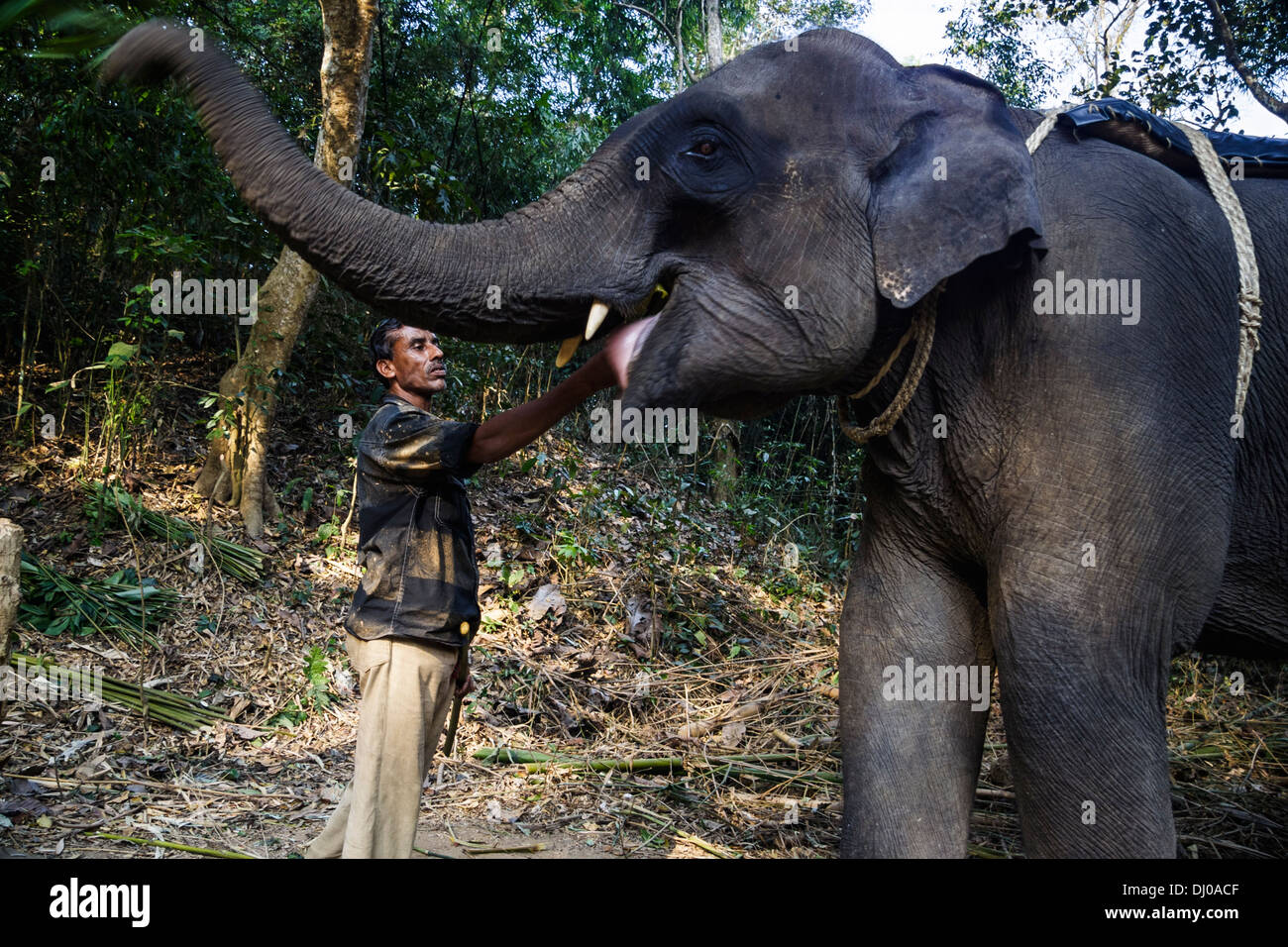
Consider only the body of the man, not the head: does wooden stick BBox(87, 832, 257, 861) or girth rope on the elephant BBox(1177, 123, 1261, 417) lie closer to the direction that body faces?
the girth rope on the elephant

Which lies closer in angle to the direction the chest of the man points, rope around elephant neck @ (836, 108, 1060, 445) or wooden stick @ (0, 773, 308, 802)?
the rope around elephant neck

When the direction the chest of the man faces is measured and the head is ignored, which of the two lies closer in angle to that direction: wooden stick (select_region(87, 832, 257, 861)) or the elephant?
the elephant

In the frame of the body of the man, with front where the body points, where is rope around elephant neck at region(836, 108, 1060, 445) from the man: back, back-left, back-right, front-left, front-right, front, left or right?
front-right

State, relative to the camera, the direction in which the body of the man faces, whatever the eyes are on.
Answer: to the viewer's right

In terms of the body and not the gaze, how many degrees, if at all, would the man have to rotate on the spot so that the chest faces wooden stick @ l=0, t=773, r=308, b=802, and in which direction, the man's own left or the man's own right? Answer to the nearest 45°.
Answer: approximately 135° to the man's own left
